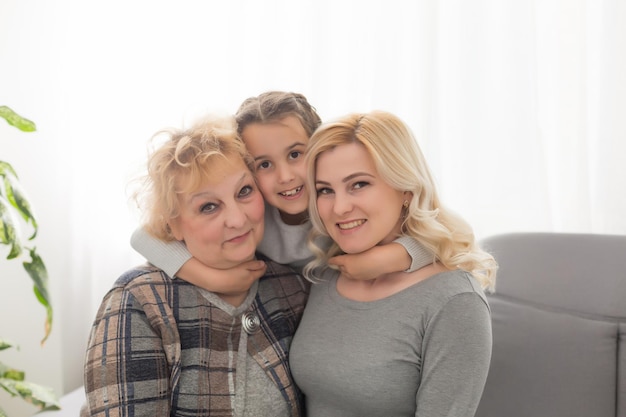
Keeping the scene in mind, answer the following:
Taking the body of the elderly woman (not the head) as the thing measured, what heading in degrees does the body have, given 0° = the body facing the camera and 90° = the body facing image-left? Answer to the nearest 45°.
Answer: approximately 315°

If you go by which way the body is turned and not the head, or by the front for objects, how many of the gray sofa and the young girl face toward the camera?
2

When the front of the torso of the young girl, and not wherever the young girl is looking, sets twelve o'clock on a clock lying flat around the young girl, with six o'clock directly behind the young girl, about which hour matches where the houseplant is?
The houseplant is roughly at 3 o'clock from the young girl.

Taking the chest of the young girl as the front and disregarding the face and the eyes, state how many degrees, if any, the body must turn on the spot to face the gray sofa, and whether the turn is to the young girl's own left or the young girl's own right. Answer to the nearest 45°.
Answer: approximately 90° to the young girl's own left

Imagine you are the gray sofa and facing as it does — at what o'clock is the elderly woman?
The elderly woman is roughly at 2 o'clock from the gray sofa.

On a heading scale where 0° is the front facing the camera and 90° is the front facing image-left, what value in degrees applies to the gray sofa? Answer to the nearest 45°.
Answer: approximately 0°
